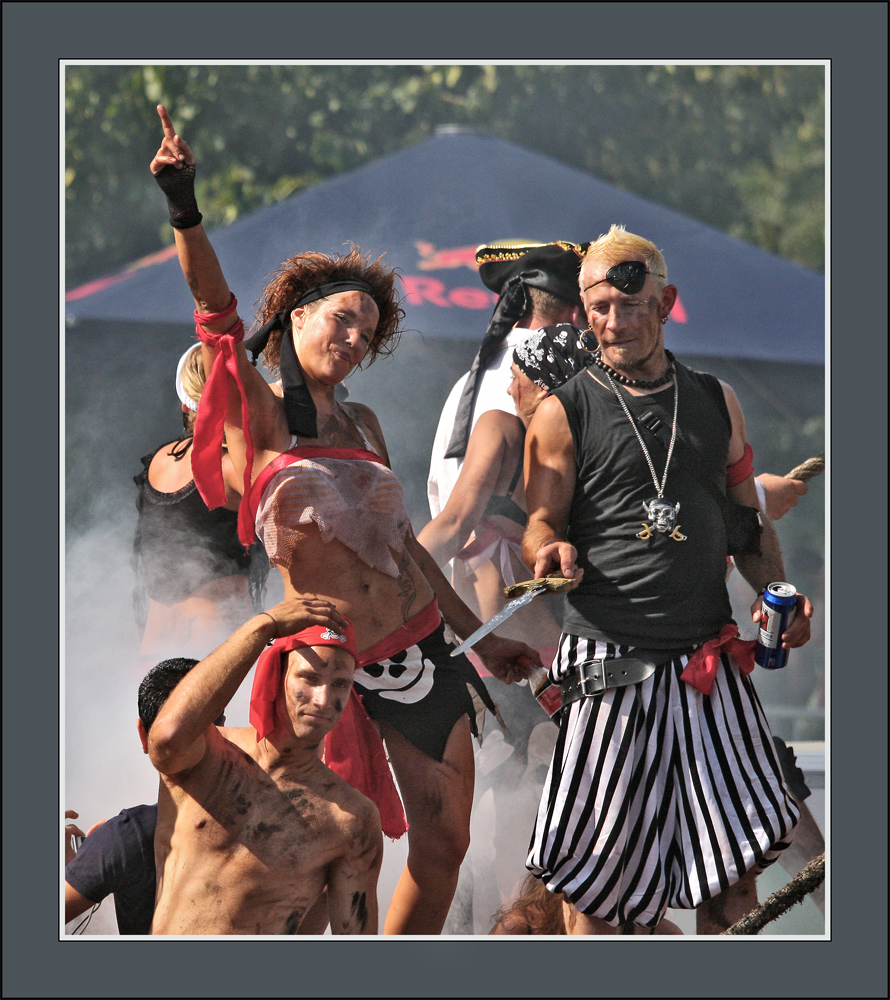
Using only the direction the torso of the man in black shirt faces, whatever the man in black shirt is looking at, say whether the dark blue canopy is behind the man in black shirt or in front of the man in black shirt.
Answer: behind

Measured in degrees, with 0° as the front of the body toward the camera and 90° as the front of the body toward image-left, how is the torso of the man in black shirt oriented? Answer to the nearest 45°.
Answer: approximately 0°
